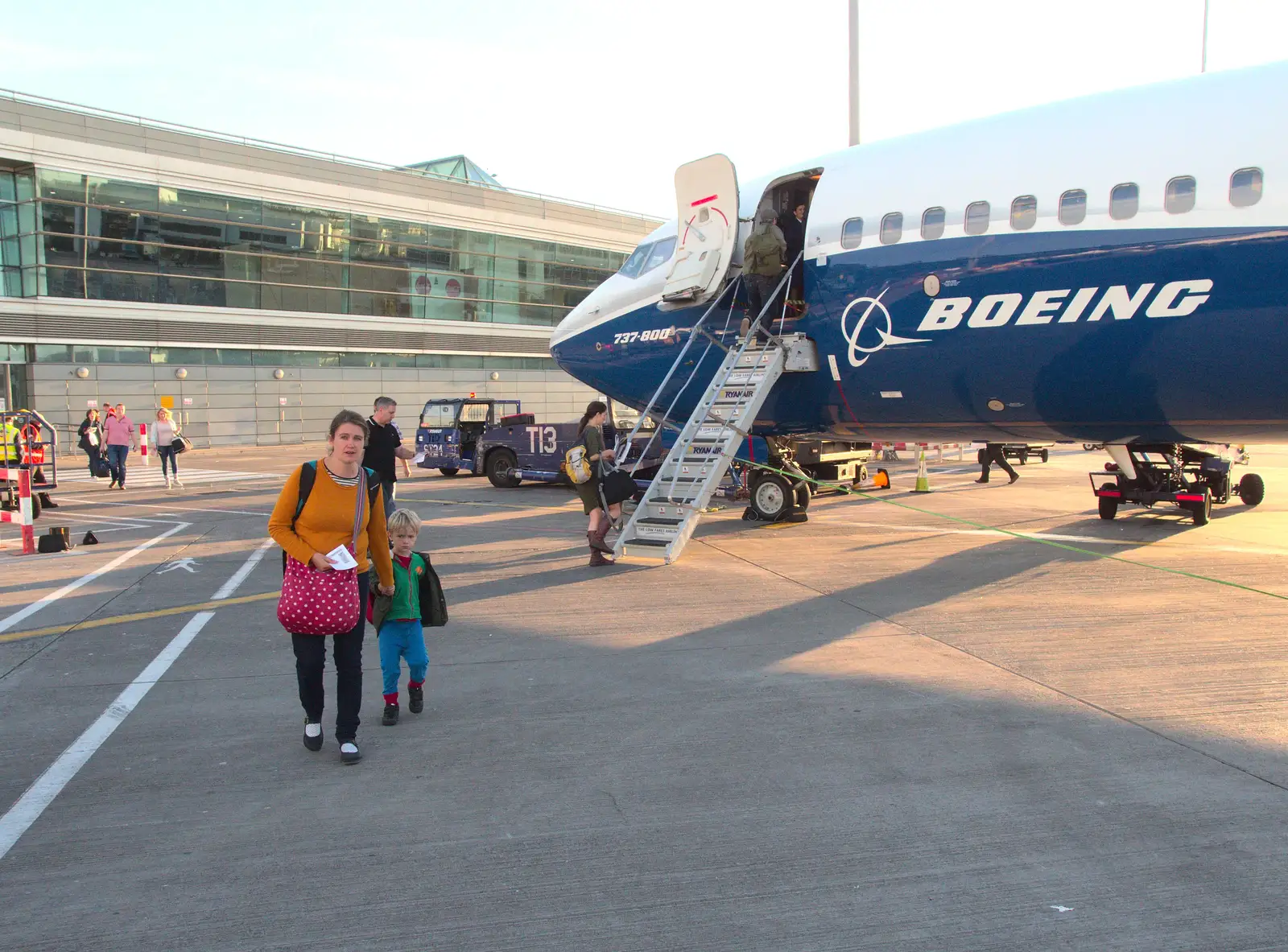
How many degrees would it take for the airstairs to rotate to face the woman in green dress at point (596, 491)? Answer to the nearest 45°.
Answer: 0° — it already faces them

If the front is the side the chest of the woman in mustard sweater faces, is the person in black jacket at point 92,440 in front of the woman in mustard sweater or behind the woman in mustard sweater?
behind

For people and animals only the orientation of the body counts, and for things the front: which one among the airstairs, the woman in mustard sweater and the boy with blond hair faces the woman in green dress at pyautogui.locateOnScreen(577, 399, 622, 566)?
the airstairs

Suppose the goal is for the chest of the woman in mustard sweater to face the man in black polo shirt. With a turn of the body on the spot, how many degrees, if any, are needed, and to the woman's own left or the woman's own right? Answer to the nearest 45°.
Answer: approximately 180°

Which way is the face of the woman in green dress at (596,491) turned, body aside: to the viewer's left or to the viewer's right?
to the viewer's right

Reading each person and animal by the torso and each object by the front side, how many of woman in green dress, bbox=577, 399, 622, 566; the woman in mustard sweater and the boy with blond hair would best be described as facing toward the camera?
2

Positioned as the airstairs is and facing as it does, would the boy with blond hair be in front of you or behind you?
in front

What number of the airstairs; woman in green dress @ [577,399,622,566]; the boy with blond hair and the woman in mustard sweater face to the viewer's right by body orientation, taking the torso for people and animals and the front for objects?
1

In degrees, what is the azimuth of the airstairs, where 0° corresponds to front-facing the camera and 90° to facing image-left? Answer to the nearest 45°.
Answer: approximately 45°

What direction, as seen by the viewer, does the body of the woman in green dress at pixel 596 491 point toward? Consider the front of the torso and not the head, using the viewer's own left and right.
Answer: facing to the right of the viewer

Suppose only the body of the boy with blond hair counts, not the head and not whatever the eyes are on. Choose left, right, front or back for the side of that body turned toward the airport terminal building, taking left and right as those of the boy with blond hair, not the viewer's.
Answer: back

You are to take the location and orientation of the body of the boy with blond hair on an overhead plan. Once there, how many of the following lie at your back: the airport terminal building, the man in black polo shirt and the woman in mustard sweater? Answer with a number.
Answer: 2

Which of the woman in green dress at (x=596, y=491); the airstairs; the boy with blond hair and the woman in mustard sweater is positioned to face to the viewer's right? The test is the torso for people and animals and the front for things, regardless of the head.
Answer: the woman in green dress

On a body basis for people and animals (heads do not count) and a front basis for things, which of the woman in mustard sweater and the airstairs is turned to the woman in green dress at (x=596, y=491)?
the airstairs

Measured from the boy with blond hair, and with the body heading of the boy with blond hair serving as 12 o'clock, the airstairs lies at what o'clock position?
The airstairs is roughly at 7 o'clock from the boy with blond hair.

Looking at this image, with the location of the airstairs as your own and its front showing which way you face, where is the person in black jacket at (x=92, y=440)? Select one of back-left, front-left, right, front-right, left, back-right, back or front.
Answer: right

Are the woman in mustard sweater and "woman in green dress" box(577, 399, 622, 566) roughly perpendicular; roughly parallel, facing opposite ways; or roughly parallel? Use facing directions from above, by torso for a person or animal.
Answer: roughly perpendicular
